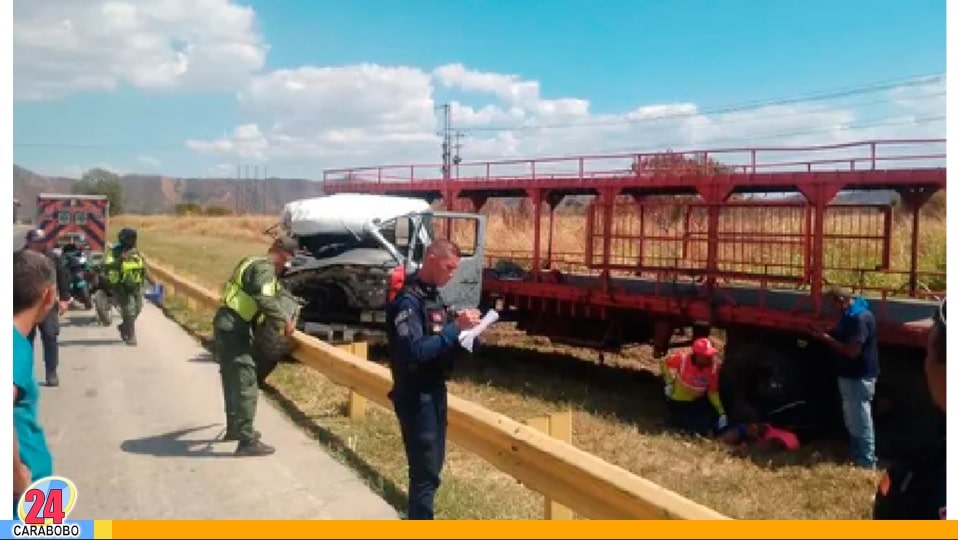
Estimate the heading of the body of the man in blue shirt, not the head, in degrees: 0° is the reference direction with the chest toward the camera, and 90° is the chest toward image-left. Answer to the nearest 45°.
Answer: approximately 90°

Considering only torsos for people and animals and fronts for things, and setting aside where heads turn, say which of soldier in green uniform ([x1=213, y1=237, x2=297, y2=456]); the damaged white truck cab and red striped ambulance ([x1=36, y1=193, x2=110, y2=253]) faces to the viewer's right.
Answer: the soldier in green uniform

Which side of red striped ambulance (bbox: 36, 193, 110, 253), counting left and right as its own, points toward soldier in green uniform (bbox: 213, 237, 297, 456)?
back

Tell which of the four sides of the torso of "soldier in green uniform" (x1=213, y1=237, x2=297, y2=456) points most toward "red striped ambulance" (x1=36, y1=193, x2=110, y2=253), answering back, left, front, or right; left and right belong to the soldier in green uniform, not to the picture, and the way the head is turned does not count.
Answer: left

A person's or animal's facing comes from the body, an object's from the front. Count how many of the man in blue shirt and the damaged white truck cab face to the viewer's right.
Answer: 0

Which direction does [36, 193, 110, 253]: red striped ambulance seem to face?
away from the camera

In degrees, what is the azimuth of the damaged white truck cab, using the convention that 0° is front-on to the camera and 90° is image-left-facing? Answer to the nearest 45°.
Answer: approximately 45°

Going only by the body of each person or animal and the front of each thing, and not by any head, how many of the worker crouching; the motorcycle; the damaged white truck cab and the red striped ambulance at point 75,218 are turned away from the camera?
1

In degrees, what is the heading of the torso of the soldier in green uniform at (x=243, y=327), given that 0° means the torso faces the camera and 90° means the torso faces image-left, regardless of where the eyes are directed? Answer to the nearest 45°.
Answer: approximately 270°

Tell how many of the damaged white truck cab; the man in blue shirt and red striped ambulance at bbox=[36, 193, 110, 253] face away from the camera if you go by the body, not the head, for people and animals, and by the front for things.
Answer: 1

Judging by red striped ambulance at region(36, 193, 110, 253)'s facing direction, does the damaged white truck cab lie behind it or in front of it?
behind

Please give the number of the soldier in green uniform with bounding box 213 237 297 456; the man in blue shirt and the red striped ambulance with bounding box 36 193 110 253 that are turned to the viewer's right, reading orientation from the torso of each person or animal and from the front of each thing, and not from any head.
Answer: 1

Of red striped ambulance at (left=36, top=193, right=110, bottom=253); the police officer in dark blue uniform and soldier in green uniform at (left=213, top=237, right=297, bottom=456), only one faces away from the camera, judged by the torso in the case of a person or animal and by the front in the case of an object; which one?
the red striped ambulance

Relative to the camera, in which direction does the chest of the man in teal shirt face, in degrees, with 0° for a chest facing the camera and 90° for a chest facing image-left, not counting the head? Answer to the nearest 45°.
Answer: approximately 225°

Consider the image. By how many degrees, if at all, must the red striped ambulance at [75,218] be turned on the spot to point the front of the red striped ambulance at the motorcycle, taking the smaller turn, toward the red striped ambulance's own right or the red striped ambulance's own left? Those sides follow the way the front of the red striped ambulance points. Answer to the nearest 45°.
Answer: approximately 180°
